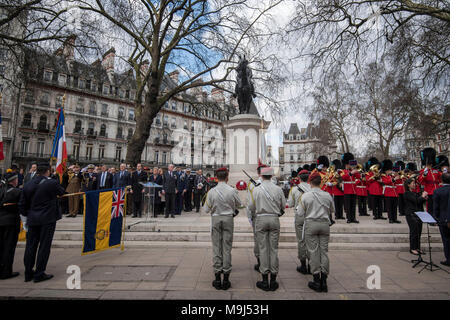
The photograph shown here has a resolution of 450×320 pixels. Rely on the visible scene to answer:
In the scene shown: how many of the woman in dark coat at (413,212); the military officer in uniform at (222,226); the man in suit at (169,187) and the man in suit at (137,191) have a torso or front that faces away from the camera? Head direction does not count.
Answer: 1

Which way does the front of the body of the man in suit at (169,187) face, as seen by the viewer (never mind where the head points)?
toward the camera

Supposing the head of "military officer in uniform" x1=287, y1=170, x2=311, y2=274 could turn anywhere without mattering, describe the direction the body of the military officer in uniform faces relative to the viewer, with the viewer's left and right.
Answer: facing away from the viewer

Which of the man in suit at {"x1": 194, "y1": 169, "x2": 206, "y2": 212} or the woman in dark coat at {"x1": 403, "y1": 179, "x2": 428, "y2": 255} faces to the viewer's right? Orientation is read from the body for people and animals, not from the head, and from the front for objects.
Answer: the woman in dark coat

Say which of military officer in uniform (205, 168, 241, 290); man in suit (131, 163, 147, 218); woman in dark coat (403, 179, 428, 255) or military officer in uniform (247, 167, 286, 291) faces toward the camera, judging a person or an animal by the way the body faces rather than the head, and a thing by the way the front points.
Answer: the man in suit

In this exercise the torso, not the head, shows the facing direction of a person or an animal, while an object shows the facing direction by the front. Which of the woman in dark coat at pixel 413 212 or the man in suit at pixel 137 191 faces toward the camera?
the man in suit

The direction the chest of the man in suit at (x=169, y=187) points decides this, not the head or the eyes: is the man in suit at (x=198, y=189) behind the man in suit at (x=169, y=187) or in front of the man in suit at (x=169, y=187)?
behind

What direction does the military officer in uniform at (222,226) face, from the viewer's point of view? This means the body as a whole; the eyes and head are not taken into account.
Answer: away from the camera

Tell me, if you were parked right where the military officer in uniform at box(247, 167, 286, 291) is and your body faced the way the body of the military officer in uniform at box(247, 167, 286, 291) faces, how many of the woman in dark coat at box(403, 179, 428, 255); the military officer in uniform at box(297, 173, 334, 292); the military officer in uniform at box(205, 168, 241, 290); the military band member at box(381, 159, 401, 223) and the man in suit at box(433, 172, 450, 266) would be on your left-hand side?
1

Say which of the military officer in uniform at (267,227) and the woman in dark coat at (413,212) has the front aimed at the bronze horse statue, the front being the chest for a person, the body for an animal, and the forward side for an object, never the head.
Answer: the military officer in uniform

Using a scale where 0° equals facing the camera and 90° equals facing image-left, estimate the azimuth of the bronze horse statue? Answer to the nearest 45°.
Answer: approximately 0°

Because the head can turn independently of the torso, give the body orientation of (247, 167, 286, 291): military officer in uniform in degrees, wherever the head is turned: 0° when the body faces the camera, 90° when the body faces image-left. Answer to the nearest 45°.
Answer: approximately 180°

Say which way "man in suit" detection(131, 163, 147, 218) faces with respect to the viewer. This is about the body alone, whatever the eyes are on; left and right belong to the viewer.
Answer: facing the viewer

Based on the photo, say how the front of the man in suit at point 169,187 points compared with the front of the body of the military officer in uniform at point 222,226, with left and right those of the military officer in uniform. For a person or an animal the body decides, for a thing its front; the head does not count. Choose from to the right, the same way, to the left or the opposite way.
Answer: the opposite way
